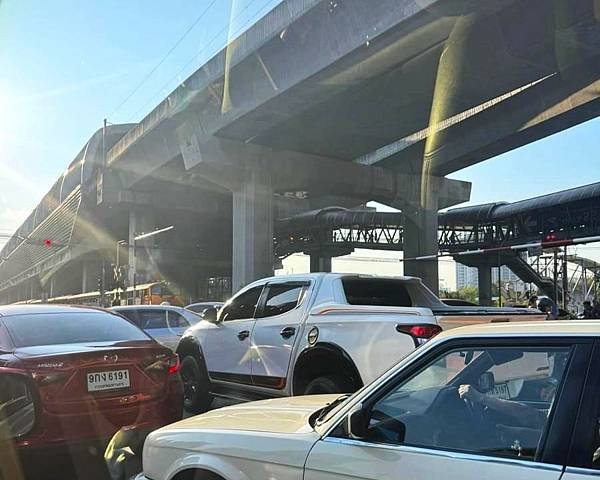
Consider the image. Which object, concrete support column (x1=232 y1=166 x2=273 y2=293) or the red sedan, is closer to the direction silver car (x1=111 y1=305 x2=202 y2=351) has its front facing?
the concrete support column

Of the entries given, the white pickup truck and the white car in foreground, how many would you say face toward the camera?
0

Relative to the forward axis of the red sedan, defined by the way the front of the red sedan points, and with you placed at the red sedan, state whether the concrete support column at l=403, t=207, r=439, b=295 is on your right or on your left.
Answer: on your right

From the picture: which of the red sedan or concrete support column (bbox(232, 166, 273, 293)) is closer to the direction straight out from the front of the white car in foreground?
the red sedan

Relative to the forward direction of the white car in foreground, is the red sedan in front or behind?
in front

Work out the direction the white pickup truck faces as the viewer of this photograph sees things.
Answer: facing away from the viewer and to the left of the viewer

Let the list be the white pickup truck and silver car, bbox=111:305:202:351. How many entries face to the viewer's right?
0

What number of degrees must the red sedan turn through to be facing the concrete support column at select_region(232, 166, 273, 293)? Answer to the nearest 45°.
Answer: approximately 45° to its right

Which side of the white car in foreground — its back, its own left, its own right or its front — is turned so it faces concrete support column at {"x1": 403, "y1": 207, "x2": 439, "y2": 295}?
right

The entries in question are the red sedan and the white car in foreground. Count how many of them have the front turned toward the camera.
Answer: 0

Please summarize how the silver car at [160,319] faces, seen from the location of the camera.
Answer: facing away from the viewer and to the left of the viewer

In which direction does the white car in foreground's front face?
to the viewer's left
